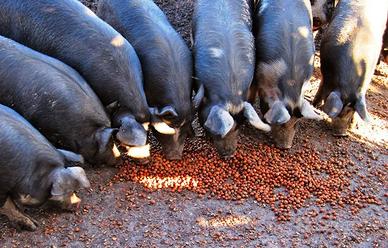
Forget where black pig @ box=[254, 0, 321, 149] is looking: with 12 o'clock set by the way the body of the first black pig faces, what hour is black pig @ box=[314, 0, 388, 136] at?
The black pig @ box=[314, 0, 388, 136] is roughly at 8 o'clock from the black pig @ box=[254, 0, 321, 149].

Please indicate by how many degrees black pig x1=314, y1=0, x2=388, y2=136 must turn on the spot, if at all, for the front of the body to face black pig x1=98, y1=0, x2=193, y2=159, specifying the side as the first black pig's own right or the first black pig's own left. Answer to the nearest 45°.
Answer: approximately 45° to the first black pig's own right

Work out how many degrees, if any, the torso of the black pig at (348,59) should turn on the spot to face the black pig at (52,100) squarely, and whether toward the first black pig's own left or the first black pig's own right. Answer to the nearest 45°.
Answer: approximately 45° to the first black pig's own right

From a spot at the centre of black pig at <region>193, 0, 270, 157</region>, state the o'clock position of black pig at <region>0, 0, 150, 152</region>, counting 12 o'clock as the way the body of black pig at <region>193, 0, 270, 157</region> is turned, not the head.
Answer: black pig at <region>0, 0, 150, 152</region> is roughly at 3 o'clock from black pig at <region>193, 0, 270, 157</region>.

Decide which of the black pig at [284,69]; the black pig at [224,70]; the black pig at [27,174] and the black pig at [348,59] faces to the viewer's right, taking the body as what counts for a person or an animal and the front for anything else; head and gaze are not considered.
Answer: the black pig at [27,174]

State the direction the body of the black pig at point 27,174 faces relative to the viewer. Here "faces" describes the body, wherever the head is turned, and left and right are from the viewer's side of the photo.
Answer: facing to the right of the viewer

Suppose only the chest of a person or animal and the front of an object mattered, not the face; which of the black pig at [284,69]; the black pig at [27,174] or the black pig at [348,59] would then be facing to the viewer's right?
the black pig at [27,174]

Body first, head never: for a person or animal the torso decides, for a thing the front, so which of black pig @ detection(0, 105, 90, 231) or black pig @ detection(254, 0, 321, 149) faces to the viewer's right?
black pig @ detection(0, 105, 90, 231)
